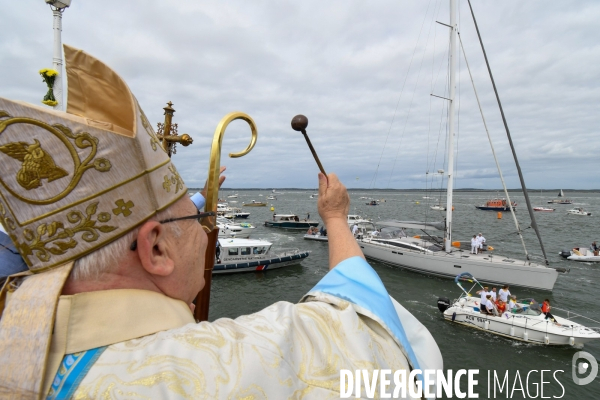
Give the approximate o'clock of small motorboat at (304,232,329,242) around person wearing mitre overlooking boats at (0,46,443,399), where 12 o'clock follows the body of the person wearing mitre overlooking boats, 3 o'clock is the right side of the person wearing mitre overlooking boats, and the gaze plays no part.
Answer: The small motorboat is roughly at 11 o'clock from the person wearing mitre overlooking boats.

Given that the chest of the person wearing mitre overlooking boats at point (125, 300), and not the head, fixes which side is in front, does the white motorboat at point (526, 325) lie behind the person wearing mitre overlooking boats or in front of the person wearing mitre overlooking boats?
in front

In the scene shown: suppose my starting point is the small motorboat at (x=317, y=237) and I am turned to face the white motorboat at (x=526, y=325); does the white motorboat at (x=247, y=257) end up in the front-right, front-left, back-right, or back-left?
front-right

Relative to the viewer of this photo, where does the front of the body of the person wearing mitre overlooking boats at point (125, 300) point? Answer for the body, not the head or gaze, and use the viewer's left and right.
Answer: facing away from the viewer and to the right of the viewer

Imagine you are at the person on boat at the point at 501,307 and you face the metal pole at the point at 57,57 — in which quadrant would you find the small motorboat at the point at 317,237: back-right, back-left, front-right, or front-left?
back-right

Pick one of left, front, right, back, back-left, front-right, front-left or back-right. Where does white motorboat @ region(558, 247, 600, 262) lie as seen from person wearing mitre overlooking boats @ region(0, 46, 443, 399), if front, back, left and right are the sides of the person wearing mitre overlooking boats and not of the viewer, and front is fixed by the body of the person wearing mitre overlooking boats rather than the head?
front

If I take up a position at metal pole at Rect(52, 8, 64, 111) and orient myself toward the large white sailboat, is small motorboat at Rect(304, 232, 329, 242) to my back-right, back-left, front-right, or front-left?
front-left

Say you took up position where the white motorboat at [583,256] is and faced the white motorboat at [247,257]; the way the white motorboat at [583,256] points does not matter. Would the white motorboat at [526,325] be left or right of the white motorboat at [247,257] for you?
left

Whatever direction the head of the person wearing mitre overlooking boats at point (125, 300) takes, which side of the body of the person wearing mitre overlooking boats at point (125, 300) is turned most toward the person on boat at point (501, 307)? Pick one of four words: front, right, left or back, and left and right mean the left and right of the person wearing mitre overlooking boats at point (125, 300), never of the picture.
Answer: front

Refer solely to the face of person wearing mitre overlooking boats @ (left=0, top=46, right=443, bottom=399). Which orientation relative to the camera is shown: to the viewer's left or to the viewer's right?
to the viewer's right
